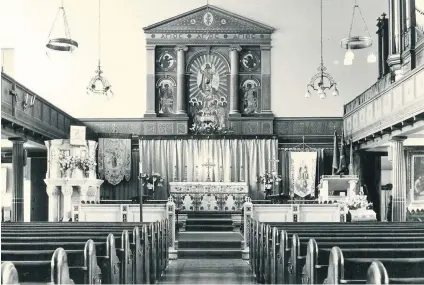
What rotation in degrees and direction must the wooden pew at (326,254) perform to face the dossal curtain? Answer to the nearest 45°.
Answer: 0° — it already faces it

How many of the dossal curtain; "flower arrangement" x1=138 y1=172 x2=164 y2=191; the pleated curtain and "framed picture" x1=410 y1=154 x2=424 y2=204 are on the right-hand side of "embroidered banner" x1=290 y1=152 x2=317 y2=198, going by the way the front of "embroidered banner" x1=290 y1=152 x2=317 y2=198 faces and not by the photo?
3

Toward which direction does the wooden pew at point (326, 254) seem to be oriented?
away from the camera

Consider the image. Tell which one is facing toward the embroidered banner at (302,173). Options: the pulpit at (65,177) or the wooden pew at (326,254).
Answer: the wooden pew
